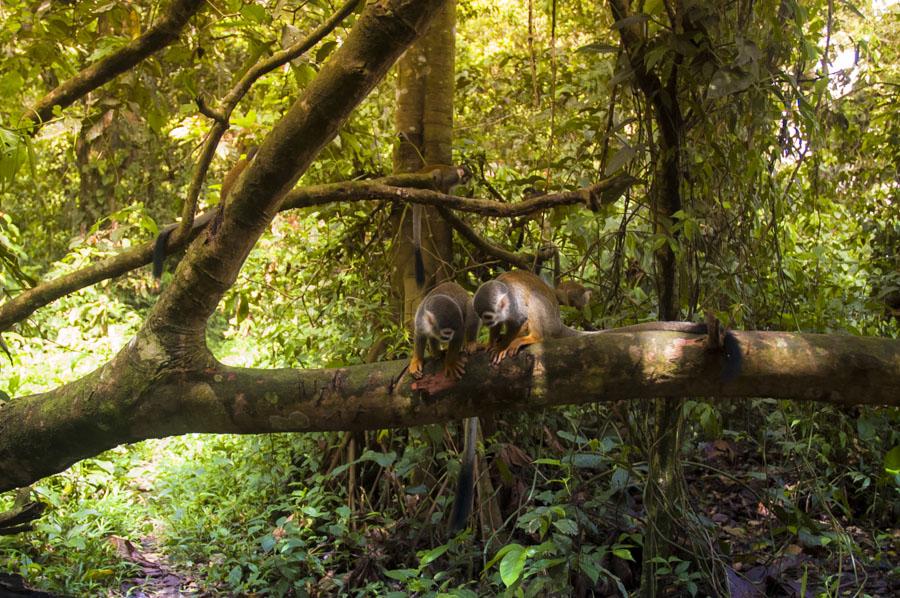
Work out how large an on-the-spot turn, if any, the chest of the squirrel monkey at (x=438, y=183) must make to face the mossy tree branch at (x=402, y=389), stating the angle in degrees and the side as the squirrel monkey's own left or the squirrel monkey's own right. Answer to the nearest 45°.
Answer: approximately 90° to the squirrel monkey's own right

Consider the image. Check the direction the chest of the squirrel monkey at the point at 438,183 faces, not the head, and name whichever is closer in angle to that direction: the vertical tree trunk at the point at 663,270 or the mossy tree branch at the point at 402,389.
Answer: the vertical tree trunk

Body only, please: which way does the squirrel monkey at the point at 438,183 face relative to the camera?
to the viewer's right

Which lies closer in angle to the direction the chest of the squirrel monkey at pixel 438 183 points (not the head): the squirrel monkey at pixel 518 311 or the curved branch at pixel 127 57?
the squirrel monkey

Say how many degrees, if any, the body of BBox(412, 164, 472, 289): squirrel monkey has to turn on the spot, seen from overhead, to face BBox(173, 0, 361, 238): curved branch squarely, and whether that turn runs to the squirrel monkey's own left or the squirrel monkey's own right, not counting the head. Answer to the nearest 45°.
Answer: approximately 135° to the squirrel monkey's own right

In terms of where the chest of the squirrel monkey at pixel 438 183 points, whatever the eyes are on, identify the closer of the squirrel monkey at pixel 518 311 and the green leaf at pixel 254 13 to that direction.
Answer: the squirrel monkey
